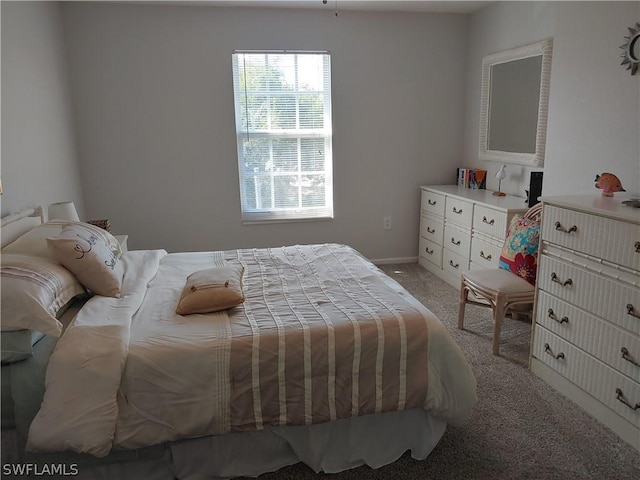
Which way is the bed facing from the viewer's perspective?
to the viewer's right

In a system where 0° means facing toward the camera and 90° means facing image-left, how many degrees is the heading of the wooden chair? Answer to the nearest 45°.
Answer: approximately 45°

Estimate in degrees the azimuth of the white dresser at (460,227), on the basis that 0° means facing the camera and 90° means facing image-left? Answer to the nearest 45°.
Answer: approximately 45°

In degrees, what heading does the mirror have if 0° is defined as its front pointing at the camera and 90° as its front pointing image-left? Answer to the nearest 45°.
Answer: approximately 45°

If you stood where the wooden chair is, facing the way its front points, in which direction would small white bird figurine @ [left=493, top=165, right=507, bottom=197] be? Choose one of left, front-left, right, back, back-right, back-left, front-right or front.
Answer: back-right

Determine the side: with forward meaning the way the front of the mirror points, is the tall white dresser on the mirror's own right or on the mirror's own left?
on the mirror's own left

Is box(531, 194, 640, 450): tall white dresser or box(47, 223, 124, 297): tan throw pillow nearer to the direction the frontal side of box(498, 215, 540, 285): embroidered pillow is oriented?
the tan throw pillow

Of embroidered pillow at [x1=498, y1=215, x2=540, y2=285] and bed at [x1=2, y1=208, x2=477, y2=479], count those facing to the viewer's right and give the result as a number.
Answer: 1
